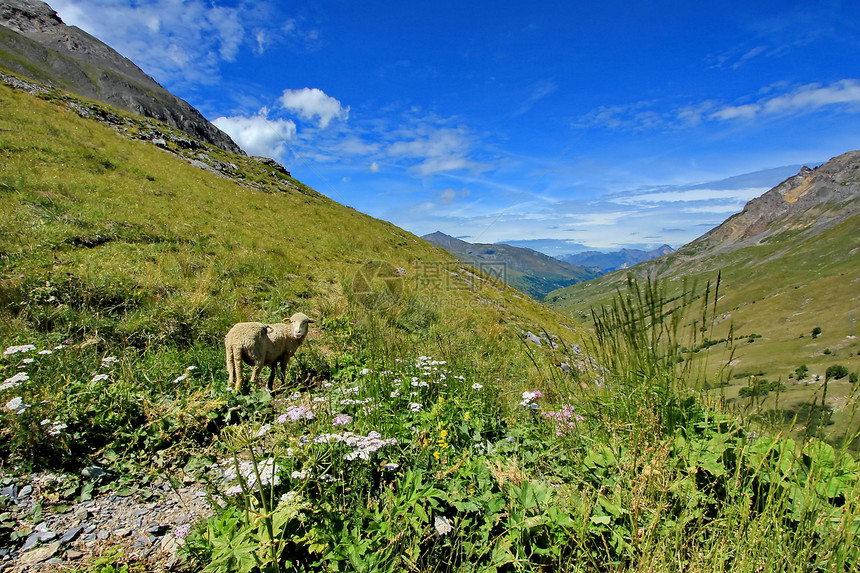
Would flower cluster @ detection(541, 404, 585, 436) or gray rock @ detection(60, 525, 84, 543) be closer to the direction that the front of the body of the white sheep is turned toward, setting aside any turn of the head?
the flower cluster

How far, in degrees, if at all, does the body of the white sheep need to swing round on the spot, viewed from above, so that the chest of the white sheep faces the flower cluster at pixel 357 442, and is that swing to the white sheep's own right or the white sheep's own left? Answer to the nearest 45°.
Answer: approximately 90° to the white sheep's own right

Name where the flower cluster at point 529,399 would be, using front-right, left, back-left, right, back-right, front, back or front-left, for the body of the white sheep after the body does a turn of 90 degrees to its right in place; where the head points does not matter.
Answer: front-left

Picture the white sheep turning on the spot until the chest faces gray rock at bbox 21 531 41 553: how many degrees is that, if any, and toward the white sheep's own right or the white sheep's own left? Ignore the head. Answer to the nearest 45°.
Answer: approximately 135° to the white sheep's own right

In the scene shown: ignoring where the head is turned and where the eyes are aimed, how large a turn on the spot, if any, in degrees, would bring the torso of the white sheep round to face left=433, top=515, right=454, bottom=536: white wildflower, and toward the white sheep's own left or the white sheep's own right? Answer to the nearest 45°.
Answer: approximately 90° to the white sheep's own right

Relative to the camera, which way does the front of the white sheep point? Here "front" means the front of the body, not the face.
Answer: to the viewer's right

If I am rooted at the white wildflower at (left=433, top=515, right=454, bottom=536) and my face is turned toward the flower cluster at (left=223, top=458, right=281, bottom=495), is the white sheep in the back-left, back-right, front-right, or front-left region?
front-right

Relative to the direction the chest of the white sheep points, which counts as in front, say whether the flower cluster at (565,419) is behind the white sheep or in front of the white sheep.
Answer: in front

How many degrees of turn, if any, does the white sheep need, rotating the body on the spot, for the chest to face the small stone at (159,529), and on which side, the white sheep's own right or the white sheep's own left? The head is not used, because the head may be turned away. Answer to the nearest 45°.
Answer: approximately 90° to the white sheep's own right
